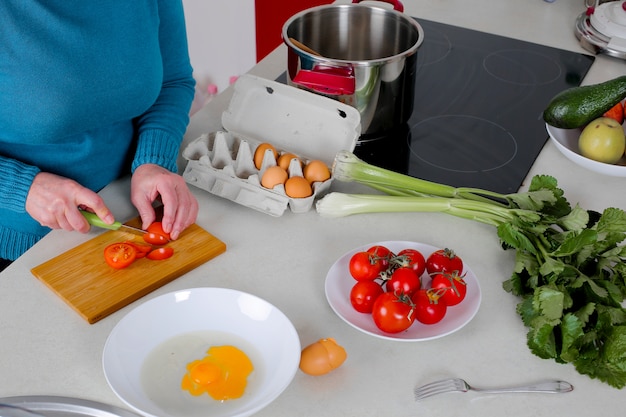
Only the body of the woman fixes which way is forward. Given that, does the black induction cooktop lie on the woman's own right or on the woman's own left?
on the woman's own left

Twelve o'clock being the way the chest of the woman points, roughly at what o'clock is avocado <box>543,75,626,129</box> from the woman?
The avocado is roughly at 11 o'clock from the woman.

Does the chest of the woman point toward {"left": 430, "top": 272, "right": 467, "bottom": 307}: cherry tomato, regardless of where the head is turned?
yes

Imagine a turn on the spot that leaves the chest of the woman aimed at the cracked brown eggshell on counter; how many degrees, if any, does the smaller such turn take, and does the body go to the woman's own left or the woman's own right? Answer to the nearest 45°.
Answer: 0° — they already face it

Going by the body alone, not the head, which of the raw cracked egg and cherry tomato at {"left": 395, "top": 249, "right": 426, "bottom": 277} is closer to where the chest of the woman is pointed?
the cherry tomato

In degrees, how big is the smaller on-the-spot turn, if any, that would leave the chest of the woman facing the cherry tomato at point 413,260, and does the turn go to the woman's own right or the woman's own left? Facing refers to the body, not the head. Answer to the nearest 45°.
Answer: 0° — they already face it

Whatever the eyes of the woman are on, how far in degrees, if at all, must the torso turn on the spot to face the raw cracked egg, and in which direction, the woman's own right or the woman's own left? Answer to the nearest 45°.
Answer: approximately 45° to the woman's own right

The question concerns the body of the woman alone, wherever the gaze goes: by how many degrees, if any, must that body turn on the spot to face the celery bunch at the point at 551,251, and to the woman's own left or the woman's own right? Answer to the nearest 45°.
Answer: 0° — they already face it

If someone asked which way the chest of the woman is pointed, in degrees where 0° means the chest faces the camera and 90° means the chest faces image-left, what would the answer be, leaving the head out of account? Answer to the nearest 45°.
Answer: approximately 315°
